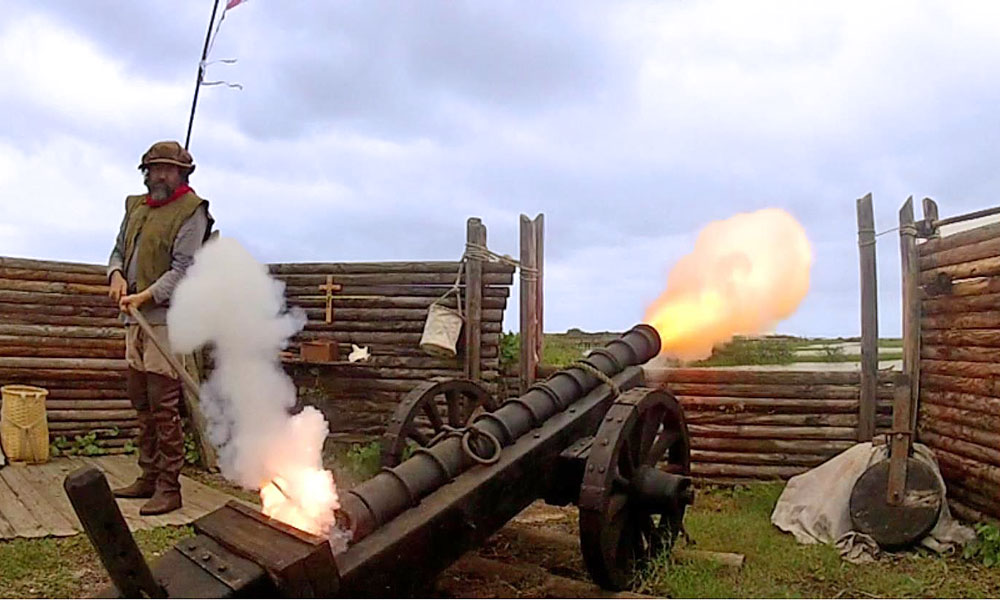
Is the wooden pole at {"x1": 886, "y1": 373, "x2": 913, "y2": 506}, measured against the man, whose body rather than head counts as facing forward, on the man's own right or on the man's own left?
on the man's own left

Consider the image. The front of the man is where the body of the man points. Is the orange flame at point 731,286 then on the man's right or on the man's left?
on the man's left

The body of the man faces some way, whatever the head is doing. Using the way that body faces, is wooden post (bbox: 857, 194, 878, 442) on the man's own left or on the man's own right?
on the man's own left
